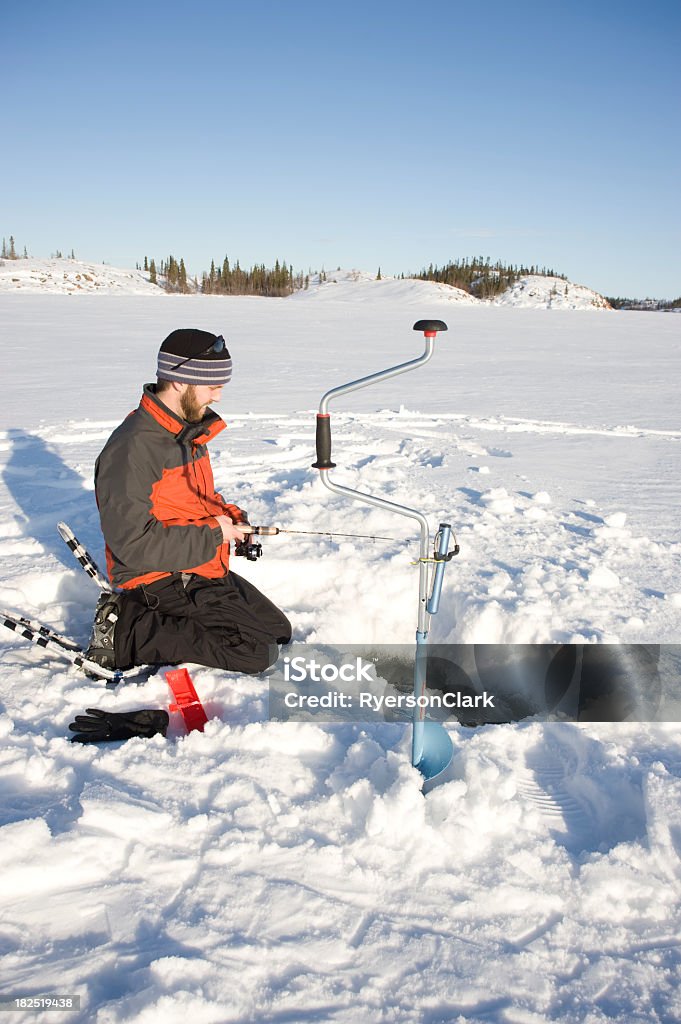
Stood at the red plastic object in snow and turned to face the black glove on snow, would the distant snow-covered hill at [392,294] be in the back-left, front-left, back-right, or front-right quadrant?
back-right

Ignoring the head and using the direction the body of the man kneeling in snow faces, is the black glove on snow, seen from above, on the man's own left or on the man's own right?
on the man's own right

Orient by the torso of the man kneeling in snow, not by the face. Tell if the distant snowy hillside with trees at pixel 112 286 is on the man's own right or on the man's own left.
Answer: on the man's own left

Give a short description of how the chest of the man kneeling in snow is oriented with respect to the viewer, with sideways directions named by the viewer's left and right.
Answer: facing to the right of the viewer

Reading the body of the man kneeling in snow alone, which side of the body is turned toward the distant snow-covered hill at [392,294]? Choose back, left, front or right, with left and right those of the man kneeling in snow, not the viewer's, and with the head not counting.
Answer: left

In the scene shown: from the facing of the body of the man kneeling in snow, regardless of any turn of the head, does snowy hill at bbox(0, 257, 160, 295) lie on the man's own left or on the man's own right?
on the man's own left
